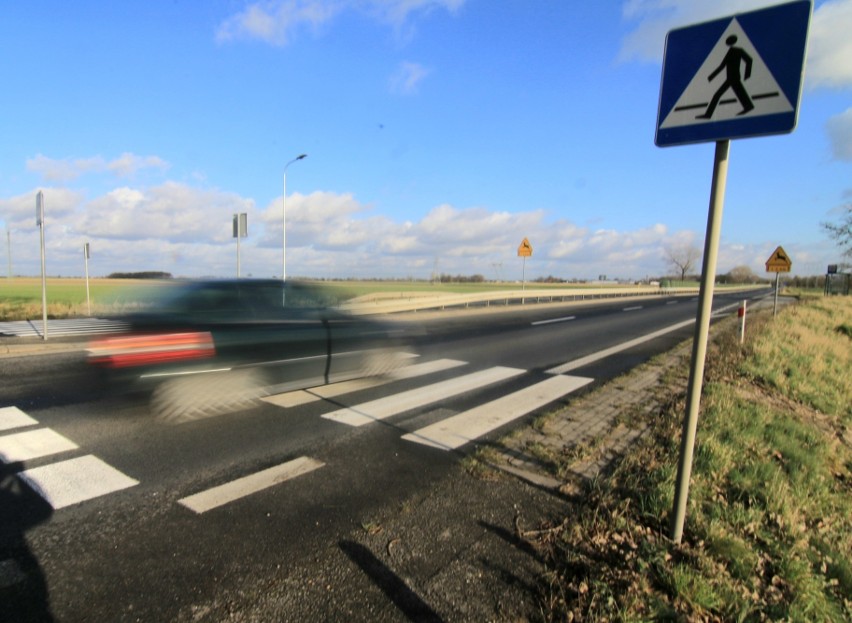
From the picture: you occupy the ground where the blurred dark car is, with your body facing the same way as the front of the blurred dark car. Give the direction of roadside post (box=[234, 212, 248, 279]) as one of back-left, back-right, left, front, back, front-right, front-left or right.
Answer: front-left

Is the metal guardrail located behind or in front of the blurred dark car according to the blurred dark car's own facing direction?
in front

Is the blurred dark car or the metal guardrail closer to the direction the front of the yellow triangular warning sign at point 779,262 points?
the blurred dark car

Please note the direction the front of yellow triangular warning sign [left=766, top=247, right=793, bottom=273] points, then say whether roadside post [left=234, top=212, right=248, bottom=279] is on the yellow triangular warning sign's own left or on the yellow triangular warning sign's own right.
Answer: on the yellow triangular warning sign's own right

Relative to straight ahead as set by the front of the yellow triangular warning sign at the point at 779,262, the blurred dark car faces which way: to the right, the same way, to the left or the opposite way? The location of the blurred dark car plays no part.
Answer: the opposite way

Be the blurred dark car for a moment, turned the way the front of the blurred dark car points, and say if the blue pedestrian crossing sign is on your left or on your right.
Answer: on your right

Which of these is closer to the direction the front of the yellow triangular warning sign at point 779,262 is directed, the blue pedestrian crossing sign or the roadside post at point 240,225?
the blue pedestrian crossing sign

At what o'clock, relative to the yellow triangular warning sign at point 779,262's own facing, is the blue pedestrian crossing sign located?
The blue pedestrian crossing sign is roughly at 12 o'clock from the yellow triangular warning sign.

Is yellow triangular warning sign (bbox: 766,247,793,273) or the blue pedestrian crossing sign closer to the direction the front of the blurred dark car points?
the yellow triangular warning sign

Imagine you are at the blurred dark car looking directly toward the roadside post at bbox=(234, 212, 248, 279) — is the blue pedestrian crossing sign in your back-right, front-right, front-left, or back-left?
back-right

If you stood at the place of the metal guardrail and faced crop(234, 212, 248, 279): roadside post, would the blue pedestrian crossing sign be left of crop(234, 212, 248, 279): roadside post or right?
left

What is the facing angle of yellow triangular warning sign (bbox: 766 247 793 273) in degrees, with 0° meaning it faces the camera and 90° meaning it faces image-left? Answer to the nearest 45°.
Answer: approximately 0°

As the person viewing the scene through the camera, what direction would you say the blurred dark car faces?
facing away from the viewer and to the right of the viewer

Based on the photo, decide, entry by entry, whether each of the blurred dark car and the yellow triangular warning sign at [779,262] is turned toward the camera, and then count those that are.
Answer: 1

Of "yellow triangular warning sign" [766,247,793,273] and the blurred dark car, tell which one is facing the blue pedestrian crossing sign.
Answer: the yellow triangular warning sign
